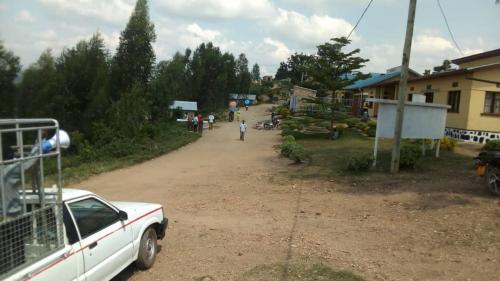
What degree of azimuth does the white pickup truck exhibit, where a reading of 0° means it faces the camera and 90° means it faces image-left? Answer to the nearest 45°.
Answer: approximately 225°

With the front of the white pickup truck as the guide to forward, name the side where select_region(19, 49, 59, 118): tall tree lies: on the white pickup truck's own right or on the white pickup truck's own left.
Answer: on the white pickup truck's own left

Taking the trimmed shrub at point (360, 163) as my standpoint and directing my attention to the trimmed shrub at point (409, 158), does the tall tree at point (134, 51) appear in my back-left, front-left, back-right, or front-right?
back-left
